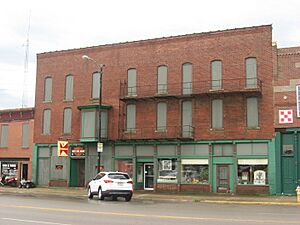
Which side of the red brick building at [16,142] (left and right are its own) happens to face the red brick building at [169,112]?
left

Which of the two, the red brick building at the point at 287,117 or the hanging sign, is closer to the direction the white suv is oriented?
the hanging sign

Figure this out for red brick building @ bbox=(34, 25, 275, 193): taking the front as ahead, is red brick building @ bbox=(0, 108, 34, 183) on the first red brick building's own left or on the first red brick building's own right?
on the first red brick building's own right

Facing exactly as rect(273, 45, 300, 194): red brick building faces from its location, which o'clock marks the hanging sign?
The hanging sign is roughly at 3 o'clock from the red brick building.

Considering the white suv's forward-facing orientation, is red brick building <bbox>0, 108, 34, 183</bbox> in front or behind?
in front

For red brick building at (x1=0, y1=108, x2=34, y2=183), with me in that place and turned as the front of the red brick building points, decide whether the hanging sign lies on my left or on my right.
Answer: on my left

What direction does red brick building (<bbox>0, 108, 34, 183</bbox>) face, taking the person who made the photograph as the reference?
facing the viewer and to the left of the viewer

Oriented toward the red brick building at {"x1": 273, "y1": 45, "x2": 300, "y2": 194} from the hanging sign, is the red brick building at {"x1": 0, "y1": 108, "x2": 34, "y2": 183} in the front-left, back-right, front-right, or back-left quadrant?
back-left

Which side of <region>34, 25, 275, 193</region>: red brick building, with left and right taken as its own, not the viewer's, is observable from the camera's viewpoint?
front

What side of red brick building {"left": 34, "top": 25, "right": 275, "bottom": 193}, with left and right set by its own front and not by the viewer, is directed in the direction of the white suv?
front

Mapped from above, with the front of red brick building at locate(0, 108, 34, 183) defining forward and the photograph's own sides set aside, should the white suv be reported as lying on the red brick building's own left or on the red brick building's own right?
on the red brick building's own left

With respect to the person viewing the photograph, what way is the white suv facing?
facing away from the viewer and to the left of the viewer

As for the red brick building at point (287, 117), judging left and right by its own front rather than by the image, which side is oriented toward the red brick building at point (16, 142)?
right

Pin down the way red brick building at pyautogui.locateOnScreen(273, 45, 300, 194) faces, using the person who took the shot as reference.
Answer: facing the viewer

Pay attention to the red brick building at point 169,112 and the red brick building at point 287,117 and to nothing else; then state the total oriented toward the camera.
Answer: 2
